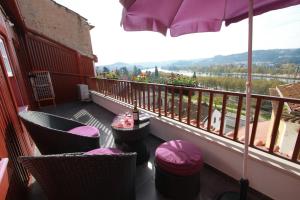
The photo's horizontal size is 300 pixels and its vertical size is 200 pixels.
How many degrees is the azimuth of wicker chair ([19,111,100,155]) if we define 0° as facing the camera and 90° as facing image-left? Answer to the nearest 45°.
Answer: approximately 270°

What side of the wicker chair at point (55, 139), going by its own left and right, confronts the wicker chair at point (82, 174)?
right

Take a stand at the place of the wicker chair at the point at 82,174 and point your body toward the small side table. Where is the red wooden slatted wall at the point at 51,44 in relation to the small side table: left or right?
left

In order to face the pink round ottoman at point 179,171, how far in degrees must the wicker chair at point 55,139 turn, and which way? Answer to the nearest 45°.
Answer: approximately 45° to its right

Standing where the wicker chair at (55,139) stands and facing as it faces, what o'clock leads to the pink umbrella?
The pink umbrella is roughly at 1 o'clock from the wicker chair.

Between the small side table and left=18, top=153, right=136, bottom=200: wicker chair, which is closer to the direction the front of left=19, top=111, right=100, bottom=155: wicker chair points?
the small side table

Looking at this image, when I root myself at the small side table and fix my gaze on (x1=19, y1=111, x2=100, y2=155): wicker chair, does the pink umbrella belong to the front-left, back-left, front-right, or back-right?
back-left

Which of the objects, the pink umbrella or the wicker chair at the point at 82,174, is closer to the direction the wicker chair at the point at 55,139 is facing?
the pink umbrella

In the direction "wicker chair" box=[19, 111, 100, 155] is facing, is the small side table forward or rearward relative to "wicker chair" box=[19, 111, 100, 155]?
forward
